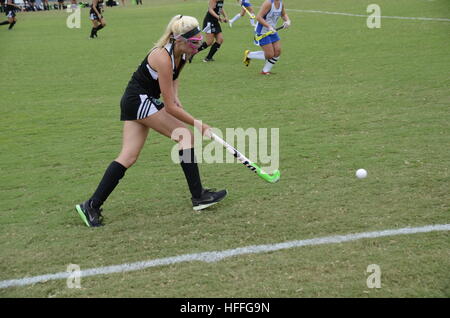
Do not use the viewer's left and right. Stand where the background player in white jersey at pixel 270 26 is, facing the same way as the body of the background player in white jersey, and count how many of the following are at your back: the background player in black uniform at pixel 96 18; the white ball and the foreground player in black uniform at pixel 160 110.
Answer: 1

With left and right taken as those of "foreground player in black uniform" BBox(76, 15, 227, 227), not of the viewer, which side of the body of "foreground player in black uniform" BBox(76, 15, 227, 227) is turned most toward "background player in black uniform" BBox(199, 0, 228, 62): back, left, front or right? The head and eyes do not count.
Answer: left

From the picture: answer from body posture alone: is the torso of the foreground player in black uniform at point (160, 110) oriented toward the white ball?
yes

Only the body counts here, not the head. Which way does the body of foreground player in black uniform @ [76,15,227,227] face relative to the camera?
to the viewer's right

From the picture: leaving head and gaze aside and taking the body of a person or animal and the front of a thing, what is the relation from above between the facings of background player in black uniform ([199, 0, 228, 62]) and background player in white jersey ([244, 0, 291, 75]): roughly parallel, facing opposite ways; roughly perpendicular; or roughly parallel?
roughly parallel

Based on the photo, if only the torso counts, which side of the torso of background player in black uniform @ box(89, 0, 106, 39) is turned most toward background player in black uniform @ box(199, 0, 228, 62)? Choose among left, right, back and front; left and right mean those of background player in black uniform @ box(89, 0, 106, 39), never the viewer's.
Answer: front
